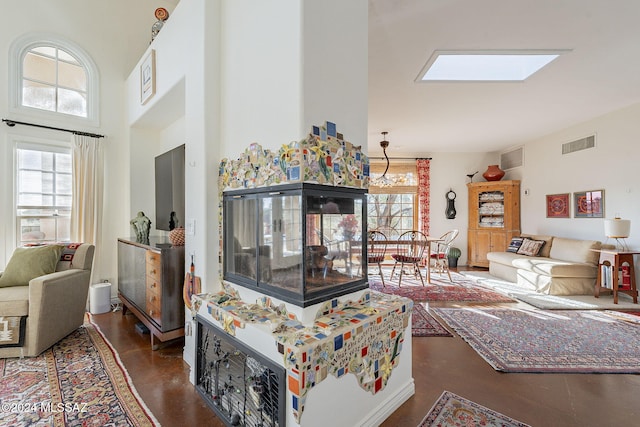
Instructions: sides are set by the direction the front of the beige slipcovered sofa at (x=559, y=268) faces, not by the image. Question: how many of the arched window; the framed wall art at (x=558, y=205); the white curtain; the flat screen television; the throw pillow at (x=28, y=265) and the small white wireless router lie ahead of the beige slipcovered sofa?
5

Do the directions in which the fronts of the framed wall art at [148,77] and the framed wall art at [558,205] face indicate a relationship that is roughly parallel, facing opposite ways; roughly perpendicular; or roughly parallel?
roughly perpendicular

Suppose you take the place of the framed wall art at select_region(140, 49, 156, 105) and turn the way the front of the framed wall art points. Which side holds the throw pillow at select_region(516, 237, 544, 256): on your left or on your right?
on your left

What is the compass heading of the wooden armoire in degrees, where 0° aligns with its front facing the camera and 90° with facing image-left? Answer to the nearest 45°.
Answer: approximately 45°

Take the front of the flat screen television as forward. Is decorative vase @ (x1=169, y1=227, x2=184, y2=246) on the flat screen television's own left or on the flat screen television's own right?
on the flat screen television's own left

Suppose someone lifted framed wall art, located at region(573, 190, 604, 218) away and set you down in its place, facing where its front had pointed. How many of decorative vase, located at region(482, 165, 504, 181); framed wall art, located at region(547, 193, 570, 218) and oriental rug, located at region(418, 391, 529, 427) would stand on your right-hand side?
2

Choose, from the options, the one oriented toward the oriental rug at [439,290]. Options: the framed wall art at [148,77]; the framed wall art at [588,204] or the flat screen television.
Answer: the framed wall art at [588,204]

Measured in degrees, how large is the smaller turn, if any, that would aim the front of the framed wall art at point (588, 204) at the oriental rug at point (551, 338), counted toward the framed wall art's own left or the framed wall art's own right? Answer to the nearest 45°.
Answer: approximately 45° to the framed wall art's own left

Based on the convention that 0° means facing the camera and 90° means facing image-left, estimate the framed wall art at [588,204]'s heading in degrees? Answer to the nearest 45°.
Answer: approximately 45°

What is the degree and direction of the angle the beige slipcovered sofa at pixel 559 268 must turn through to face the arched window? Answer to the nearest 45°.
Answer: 0° — it already faces it

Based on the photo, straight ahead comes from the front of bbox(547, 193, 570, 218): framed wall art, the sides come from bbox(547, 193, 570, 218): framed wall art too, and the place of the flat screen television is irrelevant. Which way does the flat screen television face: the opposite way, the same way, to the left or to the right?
to the left
